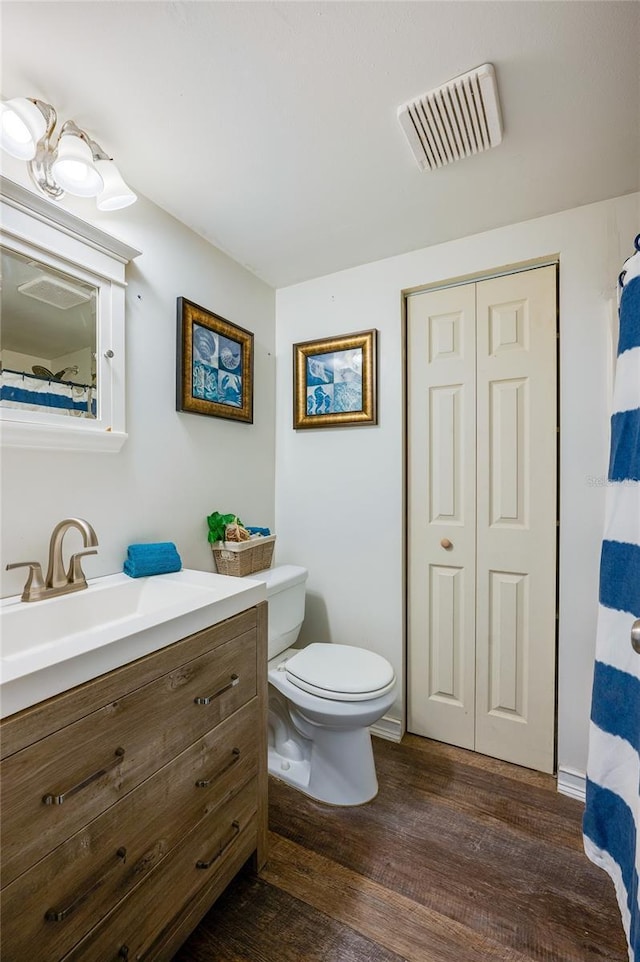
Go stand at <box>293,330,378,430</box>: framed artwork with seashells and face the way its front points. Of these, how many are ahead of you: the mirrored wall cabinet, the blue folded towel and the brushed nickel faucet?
3

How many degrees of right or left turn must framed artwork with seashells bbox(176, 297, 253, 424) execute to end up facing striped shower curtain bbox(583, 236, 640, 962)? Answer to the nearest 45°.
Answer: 0° — it already faces it

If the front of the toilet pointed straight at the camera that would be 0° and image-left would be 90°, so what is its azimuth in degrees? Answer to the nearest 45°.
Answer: approximately 315°

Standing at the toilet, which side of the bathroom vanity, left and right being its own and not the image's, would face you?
left

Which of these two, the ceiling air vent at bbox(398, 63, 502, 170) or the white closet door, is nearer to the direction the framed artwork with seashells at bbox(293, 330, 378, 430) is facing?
the ceiling air vent

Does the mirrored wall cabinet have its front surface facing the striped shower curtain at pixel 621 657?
yes

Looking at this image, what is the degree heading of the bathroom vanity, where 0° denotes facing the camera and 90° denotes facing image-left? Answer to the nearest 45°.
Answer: approximately 315°

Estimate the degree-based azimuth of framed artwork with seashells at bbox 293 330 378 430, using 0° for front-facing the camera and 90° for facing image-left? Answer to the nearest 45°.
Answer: approximately 45°

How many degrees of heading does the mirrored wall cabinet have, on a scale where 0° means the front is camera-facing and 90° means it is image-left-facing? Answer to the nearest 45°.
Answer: approximately 315°
